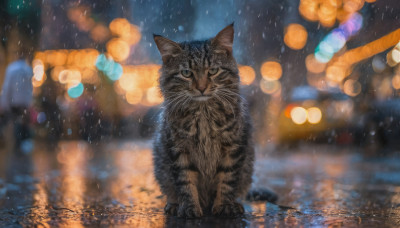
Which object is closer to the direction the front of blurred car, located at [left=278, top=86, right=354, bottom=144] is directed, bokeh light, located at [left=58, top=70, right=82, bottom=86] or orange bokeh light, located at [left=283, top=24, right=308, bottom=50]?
the bokeh light

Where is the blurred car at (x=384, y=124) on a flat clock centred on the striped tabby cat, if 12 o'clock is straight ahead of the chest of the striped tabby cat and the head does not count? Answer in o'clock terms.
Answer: The blurred car is roughly at 7 o'clock from the striped tabby cat.

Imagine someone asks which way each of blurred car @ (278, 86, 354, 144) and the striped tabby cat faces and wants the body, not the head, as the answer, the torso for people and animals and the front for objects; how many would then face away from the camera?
0

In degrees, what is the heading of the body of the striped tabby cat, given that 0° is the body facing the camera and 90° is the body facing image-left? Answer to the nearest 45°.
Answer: approximately 0°

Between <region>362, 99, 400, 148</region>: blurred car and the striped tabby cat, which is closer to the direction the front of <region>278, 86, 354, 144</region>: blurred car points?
the striped tabby cat

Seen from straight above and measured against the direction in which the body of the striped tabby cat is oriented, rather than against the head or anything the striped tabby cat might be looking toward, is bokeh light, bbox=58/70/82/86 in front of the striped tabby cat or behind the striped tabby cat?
behind

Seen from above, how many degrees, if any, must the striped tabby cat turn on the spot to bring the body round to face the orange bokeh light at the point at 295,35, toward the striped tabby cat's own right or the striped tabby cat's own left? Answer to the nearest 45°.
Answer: approximately 180°

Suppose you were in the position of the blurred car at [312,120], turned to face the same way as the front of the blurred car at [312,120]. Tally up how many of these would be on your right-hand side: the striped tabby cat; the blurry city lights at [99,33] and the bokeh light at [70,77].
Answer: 2

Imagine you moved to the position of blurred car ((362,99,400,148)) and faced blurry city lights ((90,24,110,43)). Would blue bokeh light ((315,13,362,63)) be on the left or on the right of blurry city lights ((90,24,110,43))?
right
